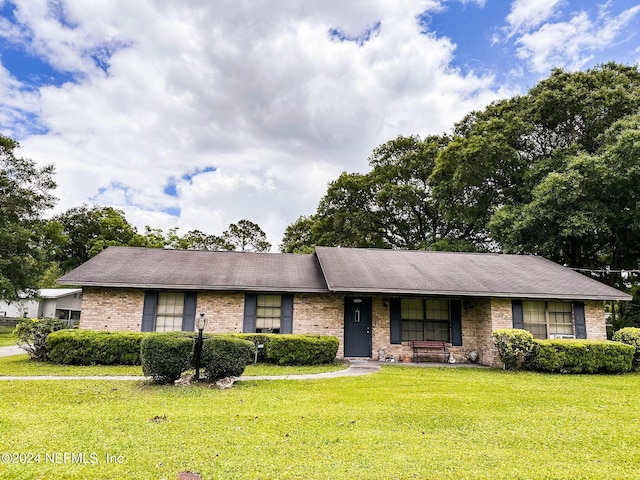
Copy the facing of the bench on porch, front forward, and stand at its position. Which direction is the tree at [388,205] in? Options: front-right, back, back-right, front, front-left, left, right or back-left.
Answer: back

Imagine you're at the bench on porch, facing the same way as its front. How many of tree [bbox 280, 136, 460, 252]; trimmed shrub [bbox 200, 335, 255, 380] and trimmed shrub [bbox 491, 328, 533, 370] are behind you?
1

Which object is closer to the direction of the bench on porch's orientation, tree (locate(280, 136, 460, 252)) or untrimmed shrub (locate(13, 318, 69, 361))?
the untrimmed shrub

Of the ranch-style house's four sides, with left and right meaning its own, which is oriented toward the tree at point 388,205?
back

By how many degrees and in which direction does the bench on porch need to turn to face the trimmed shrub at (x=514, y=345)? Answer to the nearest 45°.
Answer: approximately 45° to its left

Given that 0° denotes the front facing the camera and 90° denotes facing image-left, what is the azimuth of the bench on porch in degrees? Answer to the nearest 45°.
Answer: approximately 0°

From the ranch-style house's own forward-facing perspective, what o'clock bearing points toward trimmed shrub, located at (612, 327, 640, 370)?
The trimmed shrub is roughly at 9 o'clock from the ranch-style house.

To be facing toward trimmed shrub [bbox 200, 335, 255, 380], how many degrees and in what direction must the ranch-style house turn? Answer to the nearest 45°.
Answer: approximately 45° to its right

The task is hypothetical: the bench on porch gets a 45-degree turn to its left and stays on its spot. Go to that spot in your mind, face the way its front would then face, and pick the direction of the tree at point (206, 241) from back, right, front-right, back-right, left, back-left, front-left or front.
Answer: back

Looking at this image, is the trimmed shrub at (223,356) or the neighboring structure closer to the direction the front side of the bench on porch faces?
the trimmed shrub

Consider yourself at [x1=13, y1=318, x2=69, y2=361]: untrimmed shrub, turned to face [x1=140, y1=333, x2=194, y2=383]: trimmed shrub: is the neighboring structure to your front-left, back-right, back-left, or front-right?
back-left

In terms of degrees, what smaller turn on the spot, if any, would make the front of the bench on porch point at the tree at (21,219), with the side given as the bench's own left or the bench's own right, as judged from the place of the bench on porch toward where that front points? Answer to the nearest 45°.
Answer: approximately 90° to the bench's own right
